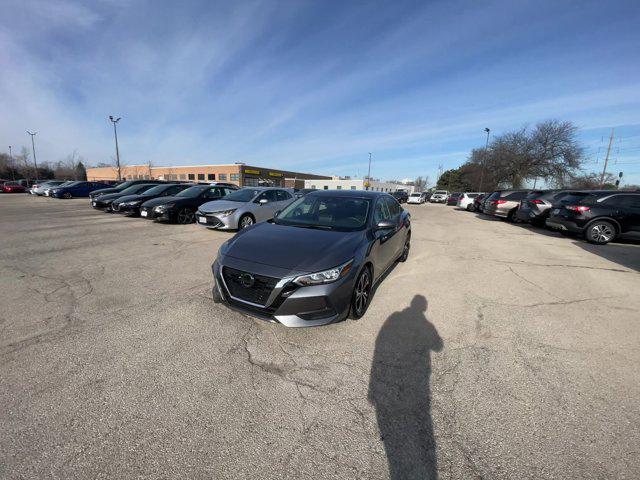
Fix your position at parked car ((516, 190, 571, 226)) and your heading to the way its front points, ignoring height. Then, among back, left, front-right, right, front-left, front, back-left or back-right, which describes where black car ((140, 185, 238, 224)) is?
back

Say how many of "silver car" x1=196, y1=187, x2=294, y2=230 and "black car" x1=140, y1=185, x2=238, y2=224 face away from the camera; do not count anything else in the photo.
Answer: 0

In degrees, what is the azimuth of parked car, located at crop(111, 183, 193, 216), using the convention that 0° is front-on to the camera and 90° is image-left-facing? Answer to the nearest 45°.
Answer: approximately 45°

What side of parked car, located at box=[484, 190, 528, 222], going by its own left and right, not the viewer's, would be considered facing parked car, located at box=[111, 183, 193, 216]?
back

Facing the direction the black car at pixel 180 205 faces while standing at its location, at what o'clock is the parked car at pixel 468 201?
The parked car is roughly at 7 o'clock from the black car.

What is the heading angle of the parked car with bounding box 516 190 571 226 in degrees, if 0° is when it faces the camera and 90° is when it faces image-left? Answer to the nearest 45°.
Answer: approximately 225°

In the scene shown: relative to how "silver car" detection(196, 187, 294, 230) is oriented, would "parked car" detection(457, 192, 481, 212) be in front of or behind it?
behind

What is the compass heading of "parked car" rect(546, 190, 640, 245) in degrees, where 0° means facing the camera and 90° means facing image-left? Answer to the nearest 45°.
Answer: approximately 225°

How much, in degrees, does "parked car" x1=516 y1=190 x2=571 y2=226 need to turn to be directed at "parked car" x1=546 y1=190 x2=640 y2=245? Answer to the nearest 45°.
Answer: approximately 90° to its right

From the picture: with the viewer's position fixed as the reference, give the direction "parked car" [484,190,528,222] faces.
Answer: facing away from the viewer and to the right of the viewer

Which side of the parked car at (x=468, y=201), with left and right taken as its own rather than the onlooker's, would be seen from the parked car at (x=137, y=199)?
back
